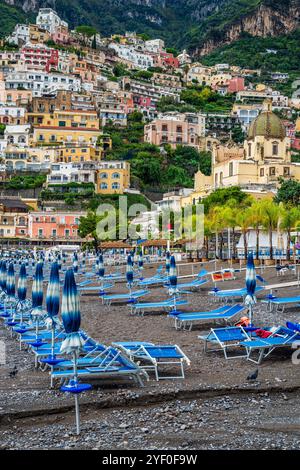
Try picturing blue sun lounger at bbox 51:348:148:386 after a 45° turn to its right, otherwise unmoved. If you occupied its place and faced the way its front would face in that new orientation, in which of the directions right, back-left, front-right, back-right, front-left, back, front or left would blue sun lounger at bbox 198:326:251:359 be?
right

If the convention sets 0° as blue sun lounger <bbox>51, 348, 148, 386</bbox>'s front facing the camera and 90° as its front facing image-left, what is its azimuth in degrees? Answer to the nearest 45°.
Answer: approximately 90°

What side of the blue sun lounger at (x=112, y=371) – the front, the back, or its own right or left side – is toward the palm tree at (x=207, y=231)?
right
